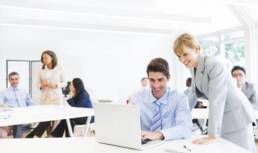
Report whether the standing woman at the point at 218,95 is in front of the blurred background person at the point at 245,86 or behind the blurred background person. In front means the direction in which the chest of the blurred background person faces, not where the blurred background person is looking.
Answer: in front

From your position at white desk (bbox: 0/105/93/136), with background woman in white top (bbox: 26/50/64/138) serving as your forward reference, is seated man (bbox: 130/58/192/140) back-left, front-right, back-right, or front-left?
back-right

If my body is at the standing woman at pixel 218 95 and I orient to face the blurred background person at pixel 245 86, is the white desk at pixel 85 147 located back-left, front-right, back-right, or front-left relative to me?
back-left

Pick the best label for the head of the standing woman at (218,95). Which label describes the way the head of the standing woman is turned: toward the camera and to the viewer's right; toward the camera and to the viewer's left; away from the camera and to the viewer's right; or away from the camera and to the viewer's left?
toward the camera and to the viewer's left

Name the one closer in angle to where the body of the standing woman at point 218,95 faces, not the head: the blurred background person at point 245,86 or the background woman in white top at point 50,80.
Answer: the background woman in white top

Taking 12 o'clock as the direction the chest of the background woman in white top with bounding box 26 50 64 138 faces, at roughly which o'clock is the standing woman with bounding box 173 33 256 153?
The standing woman is roughly at 10 o'clock from the background woman in white top.

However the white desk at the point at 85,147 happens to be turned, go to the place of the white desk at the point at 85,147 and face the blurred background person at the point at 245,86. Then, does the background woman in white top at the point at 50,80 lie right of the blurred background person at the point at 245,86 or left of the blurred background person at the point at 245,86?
left

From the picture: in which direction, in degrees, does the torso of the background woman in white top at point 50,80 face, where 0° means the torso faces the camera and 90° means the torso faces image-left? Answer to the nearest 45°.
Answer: approximately 45°

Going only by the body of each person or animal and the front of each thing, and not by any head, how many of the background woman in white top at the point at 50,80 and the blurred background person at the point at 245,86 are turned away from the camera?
0

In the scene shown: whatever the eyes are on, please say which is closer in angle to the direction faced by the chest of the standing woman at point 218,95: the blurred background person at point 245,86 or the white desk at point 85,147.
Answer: the white desk

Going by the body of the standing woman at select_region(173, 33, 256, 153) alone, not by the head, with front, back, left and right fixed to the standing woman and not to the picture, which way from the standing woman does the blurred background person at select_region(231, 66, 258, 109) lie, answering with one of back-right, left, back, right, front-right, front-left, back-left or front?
back-right

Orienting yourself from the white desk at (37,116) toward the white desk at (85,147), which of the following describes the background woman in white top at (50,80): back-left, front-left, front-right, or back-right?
back-left
